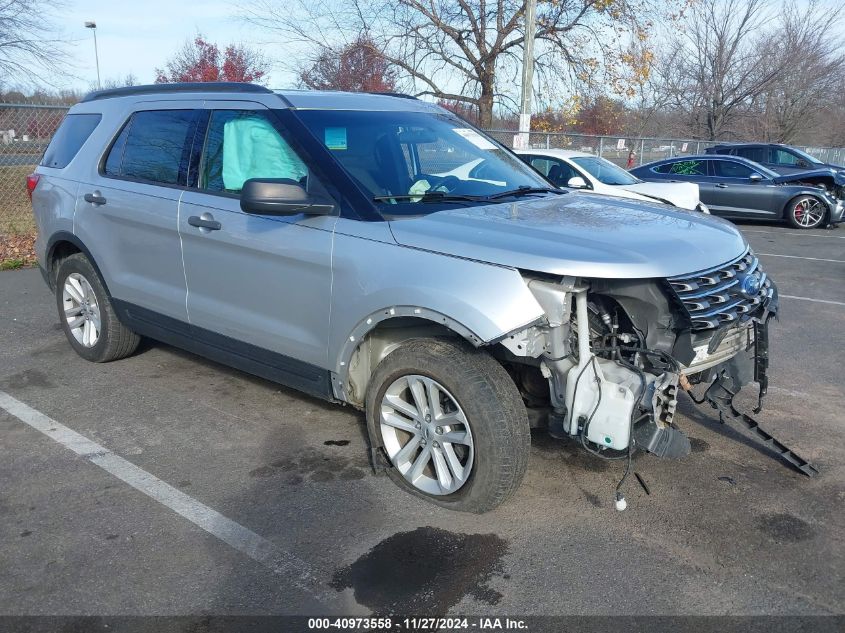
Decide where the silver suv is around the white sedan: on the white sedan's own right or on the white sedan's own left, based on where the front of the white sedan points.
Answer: on the white sedan's own right

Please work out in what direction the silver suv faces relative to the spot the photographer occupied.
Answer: facing the viewer and to the right of the viewer

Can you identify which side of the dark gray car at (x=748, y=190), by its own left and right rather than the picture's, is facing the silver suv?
right

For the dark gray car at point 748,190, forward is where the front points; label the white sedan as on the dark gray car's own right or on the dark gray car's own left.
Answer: on the dark gray car's own right

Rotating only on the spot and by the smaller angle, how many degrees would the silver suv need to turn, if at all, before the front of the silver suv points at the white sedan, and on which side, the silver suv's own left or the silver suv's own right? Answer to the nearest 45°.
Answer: approximately 135° to the silver suv's own left

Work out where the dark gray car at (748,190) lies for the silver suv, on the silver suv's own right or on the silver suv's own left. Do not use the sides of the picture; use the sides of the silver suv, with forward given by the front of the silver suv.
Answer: on the silver suv's own left

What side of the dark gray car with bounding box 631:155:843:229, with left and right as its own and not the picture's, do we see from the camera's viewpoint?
right
